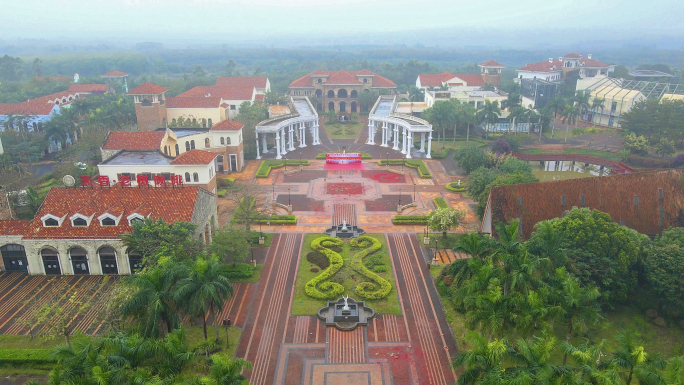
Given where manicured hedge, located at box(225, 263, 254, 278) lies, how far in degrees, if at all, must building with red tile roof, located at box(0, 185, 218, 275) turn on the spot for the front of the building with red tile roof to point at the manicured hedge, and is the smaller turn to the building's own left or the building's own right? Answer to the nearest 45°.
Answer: approximately 45° to the building's own left

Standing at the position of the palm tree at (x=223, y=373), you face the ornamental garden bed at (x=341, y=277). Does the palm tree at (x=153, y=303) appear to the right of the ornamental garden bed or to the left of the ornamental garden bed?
left

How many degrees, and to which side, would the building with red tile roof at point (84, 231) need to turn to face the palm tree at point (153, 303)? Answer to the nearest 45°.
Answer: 0° — it already faces it

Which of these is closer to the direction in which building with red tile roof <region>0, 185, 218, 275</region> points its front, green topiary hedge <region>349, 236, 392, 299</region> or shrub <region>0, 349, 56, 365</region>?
the shrub

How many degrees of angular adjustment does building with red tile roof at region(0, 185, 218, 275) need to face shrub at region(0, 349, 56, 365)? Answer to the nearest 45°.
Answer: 0° — it already faces it

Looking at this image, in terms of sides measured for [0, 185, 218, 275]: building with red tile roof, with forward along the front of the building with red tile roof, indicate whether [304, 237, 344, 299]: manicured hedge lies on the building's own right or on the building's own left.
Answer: on the building's own left

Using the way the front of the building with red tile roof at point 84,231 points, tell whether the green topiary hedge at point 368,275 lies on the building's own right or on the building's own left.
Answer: on the building's own left

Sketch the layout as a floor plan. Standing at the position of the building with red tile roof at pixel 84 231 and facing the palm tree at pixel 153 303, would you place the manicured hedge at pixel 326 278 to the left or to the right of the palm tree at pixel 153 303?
left

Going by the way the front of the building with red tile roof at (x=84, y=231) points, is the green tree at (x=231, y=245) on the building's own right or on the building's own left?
on the building's own left

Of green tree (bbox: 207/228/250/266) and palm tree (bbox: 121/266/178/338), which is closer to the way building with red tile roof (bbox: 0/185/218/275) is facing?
the palm tree

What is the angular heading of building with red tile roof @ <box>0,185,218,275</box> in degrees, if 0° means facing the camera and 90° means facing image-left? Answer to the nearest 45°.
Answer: approximately 0°

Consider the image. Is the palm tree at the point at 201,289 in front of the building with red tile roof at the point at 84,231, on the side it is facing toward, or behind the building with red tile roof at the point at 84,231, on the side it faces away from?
in front

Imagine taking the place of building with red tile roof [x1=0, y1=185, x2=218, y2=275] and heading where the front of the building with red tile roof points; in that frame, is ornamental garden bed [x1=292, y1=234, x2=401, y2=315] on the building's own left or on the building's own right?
on the building's own left
